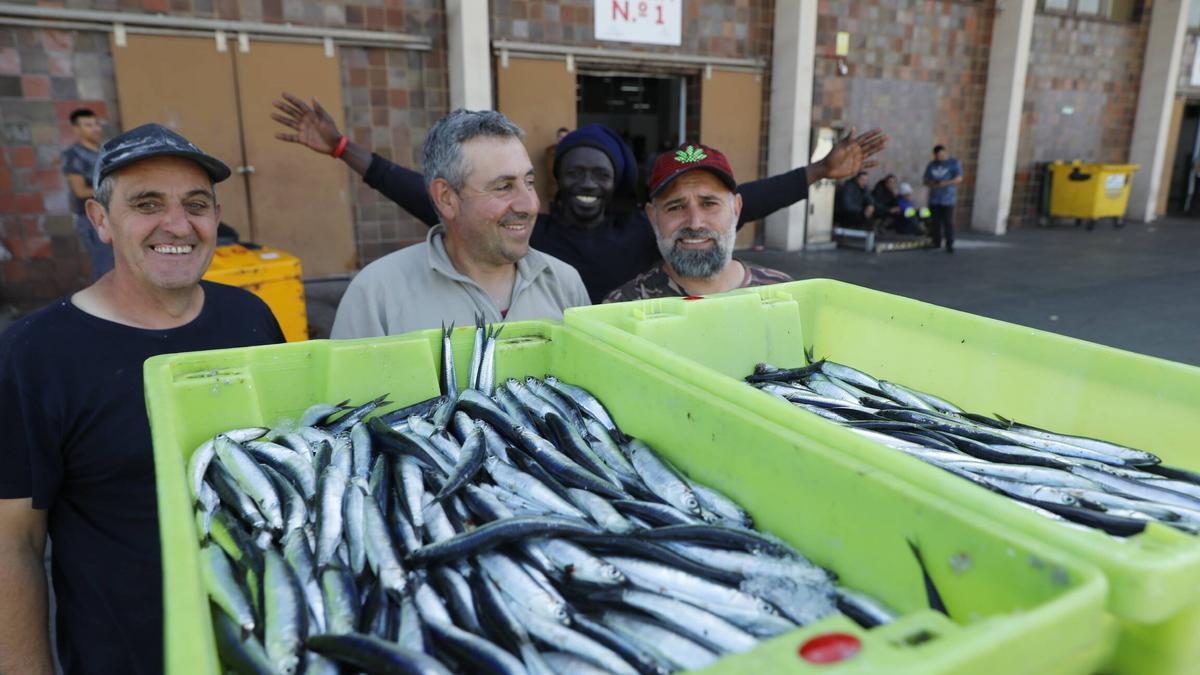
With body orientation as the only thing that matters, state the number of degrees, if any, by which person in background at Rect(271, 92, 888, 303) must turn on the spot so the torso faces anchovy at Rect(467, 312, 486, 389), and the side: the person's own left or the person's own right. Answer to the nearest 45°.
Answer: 0° — they already face it

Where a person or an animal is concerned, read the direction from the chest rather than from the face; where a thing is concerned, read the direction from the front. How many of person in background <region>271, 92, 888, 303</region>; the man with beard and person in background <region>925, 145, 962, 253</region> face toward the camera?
3

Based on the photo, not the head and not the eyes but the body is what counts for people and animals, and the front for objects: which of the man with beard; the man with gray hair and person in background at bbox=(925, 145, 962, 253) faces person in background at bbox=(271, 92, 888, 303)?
person in background at bbox=(925, 145, 962, 253)

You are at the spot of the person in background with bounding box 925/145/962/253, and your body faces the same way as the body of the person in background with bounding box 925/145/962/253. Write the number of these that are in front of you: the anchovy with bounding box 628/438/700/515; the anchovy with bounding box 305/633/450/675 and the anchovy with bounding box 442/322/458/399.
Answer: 3

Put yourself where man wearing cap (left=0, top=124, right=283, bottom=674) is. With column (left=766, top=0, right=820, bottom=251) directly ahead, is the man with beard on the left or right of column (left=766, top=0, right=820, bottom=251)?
right

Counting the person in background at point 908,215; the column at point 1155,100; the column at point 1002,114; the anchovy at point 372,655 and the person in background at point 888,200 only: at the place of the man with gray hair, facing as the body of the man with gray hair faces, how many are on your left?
4

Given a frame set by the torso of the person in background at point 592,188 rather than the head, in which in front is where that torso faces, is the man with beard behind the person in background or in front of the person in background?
in front

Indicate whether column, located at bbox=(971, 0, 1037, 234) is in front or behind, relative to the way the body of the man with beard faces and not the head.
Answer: behind

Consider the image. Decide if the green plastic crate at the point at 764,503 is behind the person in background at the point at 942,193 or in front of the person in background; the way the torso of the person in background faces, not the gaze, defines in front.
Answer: in front

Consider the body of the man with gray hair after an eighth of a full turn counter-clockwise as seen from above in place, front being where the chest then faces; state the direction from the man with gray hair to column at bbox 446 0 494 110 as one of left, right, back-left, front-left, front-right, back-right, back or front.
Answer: left

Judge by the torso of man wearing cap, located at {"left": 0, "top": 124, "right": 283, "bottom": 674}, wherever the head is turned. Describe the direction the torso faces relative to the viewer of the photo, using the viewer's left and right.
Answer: facing the viewer and to the right of the viewer

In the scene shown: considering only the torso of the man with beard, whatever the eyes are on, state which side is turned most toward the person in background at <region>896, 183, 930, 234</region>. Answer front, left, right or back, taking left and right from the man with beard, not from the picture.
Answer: back

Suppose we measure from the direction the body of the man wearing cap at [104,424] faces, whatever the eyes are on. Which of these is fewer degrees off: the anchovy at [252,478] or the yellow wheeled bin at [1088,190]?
the anchovy

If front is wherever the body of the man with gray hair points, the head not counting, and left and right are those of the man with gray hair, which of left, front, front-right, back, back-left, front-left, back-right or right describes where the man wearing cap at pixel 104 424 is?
right
